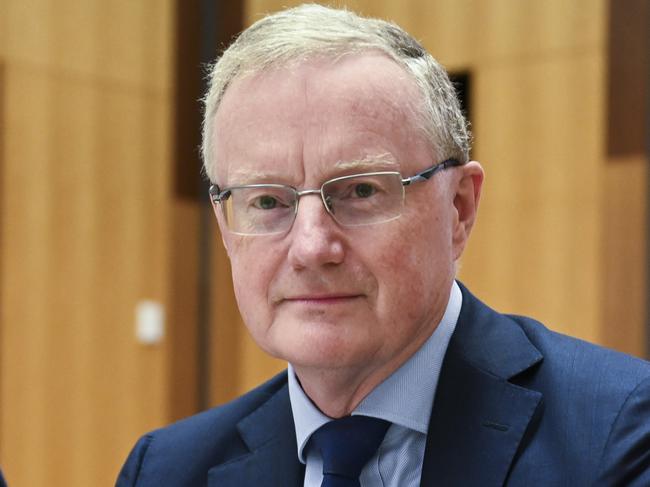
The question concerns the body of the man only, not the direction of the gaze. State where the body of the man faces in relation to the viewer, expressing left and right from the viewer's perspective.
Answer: facing the viewer and to the left of the viewer
